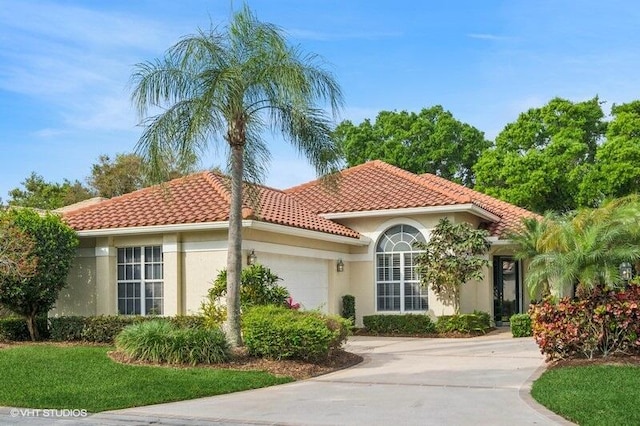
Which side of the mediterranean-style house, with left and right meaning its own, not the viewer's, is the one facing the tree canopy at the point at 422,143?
back

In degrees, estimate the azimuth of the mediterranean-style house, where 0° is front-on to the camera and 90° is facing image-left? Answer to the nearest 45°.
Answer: approximately 0°

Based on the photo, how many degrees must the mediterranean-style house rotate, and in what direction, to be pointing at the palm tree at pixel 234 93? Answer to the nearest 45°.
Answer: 0° — it already faces it

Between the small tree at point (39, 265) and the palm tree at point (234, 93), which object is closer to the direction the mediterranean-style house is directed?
the palm tree

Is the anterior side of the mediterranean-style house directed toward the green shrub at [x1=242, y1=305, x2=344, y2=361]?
yes

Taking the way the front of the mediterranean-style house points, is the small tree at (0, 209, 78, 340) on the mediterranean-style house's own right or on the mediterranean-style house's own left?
on the mediterranean-style house's own right
